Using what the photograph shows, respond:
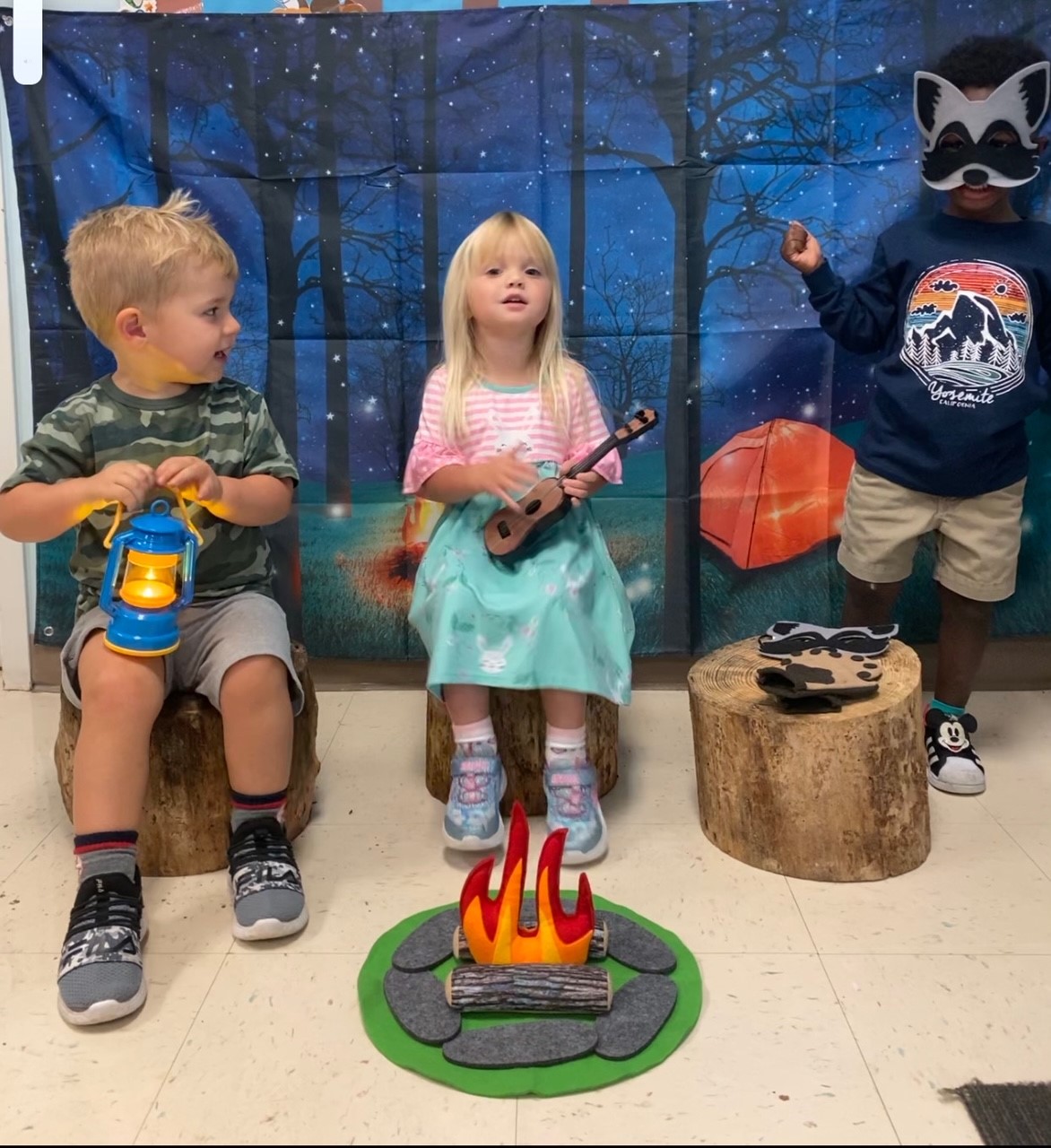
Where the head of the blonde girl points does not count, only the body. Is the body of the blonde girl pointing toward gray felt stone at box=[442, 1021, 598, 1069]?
yes

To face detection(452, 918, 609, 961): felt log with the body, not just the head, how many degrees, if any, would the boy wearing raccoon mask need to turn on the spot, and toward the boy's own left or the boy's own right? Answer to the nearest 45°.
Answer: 0° — they already face it

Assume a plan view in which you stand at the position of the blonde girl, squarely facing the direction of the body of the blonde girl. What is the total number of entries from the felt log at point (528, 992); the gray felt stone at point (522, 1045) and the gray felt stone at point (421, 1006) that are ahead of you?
3
